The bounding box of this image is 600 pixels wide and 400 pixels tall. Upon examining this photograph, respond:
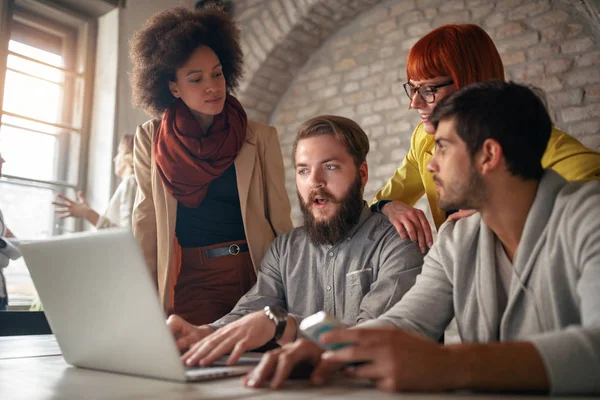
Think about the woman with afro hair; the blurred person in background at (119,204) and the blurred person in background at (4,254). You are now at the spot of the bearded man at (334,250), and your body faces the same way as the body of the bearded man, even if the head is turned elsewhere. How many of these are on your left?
0

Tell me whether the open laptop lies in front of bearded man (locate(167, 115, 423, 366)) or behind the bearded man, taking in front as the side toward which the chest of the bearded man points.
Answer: in front

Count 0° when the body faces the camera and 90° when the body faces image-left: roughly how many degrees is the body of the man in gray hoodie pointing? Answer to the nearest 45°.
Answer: approximately 45°

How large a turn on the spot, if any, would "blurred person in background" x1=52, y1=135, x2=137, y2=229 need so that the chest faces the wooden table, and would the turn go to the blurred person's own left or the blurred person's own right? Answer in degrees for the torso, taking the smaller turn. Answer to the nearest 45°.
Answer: approximately 90° to the blurred person's own left

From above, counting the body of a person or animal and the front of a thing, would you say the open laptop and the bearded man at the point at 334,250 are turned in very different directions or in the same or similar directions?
very different directions

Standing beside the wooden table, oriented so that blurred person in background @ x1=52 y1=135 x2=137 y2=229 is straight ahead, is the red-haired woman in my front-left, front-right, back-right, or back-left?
front-right

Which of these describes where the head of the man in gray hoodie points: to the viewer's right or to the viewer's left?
to the viewer's left

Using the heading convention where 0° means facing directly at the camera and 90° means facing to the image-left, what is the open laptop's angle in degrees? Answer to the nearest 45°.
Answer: approximately 225°

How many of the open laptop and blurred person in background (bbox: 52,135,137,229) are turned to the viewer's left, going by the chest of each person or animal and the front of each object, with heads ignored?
1

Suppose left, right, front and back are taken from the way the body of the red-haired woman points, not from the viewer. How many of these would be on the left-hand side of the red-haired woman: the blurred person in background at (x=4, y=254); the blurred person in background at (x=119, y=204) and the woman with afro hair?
0

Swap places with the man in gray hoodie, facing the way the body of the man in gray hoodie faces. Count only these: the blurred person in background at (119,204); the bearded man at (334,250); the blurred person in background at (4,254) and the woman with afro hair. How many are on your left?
0

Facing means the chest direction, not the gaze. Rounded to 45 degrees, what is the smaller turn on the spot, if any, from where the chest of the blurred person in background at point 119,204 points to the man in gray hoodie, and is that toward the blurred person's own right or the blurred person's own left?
approximately 90° to the blurred person's own left

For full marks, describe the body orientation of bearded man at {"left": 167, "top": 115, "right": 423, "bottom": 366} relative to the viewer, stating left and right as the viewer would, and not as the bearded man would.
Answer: facing the viewer and to the left of the viewer

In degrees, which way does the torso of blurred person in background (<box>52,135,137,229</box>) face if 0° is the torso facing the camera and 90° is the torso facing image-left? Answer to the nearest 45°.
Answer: approximately 90°

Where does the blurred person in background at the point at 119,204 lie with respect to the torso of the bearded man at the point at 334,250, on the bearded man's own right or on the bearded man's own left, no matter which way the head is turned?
on the bearded man's own right
